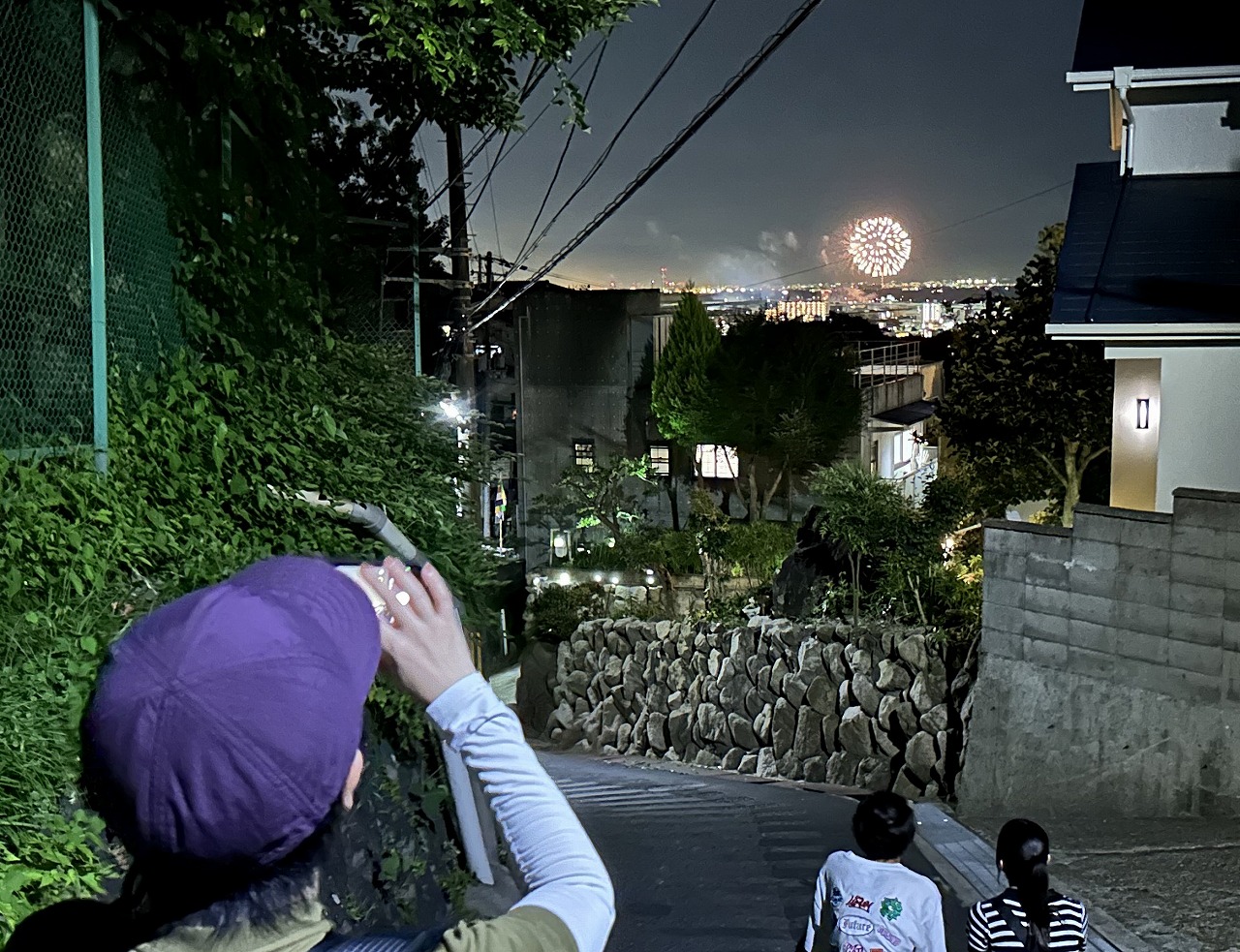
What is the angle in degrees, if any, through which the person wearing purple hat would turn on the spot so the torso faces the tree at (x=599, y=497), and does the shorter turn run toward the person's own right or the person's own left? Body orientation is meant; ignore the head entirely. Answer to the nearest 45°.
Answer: approximately 45° to the person's own left

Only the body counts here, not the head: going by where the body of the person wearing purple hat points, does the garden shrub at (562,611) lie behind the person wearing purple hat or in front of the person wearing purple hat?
in front

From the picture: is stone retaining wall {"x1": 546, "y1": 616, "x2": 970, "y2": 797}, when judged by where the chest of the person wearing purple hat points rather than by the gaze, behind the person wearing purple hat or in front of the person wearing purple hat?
in front

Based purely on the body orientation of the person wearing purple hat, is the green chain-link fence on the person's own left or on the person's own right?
on the person's own left

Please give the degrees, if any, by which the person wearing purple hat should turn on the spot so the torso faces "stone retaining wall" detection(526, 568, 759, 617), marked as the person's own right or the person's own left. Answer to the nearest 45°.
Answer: approximately 45° to the person's own left

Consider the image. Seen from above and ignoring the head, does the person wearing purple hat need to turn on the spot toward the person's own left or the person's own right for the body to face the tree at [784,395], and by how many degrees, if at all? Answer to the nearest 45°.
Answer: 0° — they already face it

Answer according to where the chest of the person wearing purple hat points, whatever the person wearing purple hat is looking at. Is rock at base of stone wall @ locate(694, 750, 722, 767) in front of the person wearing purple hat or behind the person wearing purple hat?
in front

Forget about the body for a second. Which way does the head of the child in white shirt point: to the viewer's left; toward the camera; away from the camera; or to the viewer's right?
away from the camera

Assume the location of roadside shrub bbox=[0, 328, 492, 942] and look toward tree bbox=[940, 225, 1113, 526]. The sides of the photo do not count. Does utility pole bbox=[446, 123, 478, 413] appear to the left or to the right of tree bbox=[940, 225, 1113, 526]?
left

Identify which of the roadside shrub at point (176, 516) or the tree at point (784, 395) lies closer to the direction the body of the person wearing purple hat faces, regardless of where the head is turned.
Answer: the tree

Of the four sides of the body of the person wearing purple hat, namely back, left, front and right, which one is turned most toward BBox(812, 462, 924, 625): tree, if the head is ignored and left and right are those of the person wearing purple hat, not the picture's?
front

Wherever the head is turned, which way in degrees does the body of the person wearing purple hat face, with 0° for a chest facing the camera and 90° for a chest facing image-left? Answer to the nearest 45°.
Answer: approximately 225°
